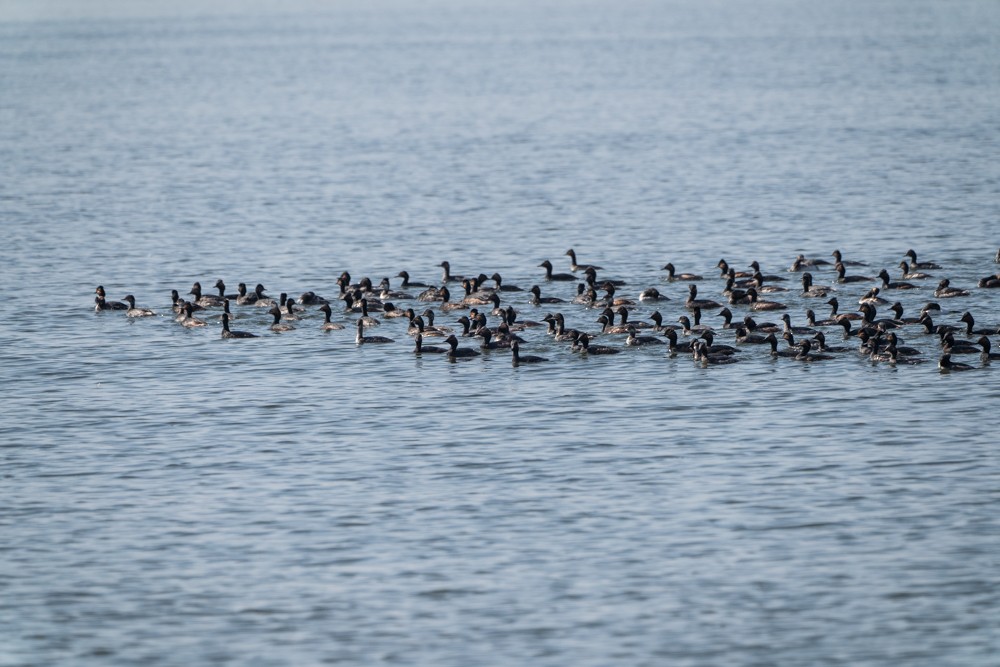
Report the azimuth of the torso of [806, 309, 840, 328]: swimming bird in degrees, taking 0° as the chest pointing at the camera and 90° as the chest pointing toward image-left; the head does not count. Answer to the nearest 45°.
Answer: approximately 90°

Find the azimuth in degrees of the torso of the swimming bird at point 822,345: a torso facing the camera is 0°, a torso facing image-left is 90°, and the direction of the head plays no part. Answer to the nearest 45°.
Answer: approximately 90°

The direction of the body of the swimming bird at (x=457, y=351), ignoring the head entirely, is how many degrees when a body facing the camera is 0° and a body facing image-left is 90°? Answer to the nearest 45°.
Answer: approximately 90°

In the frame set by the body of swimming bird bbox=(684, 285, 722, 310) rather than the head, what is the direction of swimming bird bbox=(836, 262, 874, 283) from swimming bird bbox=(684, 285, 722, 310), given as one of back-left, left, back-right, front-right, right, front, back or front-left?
back-right

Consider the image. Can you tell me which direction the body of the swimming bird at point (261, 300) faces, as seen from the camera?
to the viewer's left

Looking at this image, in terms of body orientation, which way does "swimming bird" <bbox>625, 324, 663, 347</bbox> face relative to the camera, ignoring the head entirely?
to the viewer's left

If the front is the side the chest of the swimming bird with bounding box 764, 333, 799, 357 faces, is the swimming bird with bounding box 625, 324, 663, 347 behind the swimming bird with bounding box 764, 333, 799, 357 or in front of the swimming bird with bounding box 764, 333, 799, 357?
in front
